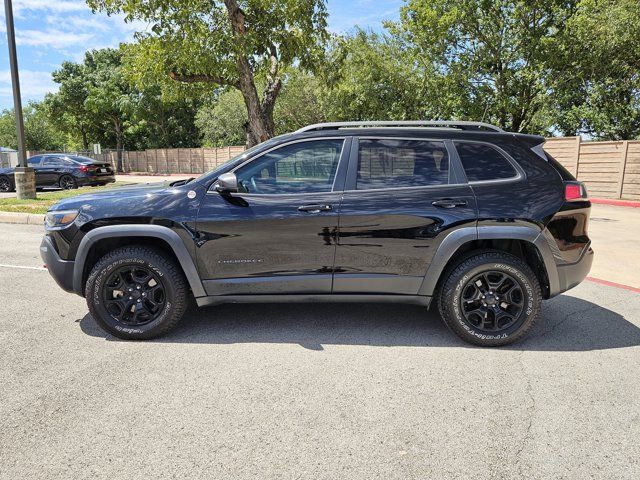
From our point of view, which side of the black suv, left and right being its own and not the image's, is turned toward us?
left

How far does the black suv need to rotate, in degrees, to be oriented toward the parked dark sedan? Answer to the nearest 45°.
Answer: approximately 45° to its right

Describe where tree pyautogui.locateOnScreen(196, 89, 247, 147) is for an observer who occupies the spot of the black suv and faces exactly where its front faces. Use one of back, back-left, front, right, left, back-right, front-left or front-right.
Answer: right

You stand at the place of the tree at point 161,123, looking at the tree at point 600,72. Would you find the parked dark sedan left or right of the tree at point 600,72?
right

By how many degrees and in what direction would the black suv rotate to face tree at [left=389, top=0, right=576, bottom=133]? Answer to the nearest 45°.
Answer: approximately 90° to its right

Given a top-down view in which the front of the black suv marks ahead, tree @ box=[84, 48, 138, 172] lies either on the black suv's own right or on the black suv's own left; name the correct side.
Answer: on the black suv's own right

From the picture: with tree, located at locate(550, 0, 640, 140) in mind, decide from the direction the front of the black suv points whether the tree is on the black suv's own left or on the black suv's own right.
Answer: on the black suv's own right

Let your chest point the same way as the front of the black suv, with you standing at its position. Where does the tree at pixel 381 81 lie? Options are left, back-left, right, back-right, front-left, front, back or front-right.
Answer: right
